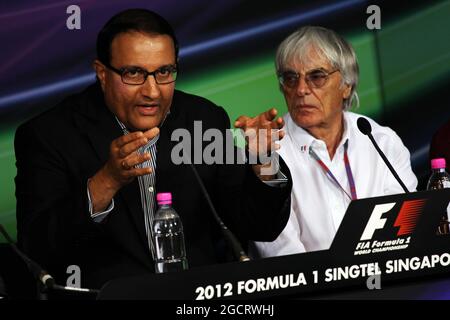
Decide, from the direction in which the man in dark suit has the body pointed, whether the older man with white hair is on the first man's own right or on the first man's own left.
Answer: on the first man's own left

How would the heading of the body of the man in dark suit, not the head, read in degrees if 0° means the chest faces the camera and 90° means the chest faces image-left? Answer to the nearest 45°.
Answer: approximately 315°
